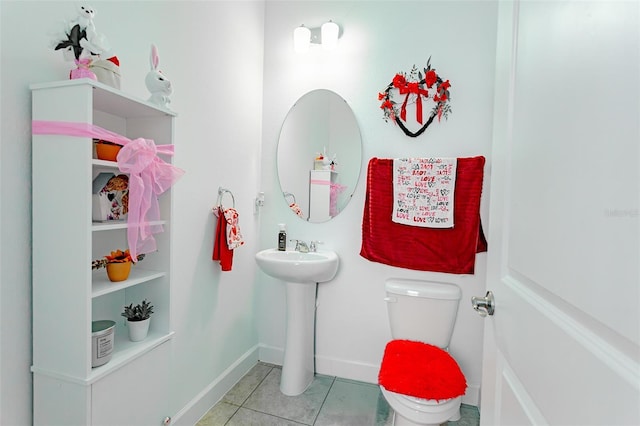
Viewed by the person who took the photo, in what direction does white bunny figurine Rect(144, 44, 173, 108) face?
facing the viewer and to the right of the viewer

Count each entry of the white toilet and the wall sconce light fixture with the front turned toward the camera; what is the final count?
2

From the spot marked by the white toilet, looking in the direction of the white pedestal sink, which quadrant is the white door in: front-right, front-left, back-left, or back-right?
back-left

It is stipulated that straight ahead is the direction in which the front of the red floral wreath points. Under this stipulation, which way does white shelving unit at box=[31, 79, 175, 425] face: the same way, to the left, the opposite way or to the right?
to the left

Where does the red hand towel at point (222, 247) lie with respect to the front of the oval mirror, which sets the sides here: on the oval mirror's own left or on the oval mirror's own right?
on the oval mirror's own right

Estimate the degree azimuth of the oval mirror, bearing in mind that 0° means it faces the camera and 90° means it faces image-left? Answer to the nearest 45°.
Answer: approximately 0°

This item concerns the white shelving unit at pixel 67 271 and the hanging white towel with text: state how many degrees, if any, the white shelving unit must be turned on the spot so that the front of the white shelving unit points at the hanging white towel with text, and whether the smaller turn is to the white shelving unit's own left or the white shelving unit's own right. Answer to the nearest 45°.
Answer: approximately 45° to the white shelving unit's own left

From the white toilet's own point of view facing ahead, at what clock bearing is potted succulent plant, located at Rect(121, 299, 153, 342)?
The potted succulent plant is roughly at 2 o'clock from the white toilet.

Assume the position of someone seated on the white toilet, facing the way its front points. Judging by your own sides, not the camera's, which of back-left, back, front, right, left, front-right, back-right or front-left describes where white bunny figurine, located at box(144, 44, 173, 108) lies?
front-right

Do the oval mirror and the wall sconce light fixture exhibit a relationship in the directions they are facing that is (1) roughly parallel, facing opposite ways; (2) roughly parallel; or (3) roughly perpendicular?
roughly parallel

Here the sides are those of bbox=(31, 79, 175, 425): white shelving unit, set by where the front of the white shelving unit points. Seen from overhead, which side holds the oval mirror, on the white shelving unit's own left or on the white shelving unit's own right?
on the white shelving unit's own left

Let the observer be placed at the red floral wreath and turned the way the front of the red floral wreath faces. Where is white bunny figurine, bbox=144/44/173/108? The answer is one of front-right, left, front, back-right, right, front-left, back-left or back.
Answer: front-right

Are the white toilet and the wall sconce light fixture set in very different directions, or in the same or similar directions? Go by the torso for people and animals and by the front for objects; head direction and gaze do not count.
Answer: same or similar directions

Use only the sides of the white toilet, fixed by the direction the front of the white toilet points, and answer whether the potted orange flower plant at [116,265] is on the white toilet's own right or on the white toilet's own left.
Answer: on the white toilet's own right

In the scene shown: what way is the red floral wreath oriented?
toward the camera

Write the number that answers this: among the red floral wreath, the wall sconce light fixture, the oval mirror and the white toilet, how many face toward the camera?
4
